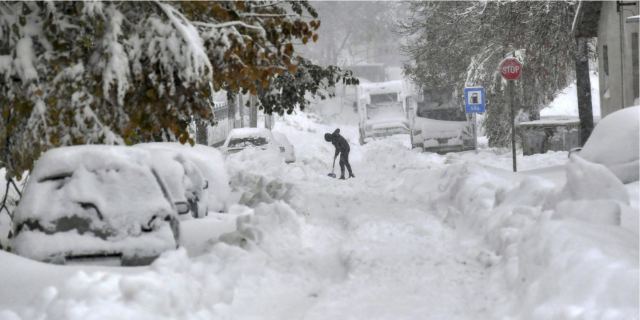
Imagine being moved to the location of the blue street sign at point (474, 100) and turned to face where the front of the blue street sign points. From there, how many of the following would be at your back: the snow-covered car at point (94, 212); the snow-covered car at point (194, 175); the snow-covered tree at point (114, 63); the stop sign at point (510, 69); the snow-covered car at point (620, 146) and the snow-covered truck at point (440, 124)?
1

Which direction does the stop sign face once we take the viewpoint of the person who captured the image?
facing the viewer

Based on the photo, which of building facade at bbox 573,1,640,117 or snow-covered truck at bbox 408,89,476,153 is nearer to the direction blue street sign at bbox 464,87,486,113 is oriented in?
the building facade

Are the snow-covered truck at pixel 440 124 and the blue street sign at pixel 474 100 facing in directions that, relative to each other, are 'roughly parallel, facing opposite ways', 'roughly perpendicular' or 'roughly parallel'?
roughly parallel

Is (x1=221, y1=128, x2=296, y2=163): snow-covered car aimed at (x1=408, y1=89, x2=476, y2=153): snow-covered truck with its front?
no

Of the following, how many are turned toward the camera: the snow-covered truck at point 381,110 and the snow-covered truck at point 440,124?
2

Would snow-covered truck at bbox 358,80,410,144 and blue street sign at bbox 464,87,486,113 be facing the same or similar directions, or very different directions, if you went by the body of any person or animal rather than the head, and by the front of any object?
same or similar directions

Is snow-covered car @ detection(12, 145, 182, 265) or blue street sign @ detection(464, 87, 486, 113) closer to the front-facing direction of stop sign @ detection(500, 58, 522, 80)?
the snow-covered car

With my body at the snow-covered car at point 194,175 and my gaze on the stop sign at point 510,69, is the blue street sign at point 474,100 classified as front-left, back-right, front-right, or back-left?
front-left

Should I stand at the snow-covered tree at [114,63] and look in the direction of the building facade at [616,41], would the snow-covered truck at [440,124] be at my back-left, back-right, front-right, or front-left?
front-left

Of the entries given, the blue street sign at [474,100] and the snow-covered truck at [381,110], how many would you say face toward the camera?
2

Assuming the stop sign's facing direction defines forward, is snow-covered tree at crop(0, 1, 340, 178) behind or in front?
in front

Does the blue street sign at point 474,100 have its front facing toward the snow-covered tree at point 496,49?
no

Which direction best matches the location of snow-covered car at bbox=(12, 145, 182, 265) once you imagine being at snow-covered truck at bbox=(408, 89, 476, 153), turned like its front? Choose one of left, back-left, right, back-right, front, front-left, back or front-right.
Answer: front

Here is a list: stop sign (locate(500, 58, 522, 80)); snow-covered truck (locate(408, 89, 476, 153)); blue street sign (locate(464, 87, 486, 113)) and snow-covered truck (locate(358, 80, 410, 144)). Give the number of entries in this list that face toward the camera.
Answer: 4
